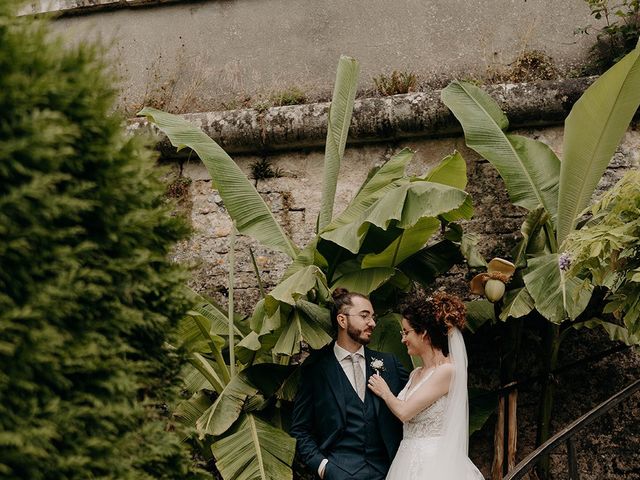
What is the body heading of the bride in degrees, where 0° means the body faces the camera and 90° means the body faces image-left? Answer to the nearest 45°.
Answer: approximately 90°

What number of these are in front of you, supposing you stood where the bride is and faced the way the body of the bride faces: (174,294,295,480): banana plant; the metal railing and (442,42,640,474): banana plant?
1

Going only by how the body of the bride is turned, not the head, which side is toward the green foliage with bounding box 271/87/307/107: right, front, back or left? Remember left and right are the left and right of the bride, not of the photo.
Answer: right

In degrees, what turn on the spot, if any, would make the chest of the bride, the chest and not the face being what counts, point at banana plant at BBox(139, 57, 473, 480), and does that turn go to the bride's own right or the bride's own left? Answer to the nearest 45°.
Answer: approximately 45° to the bride's own right

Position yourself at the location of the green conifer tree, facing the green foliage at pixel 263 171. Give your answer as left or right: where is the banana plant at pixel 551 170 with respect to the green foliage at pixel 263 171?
right

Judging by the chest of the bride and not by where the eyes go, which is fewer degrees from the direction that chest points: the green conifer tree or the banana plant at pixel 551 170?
the green conifer tree

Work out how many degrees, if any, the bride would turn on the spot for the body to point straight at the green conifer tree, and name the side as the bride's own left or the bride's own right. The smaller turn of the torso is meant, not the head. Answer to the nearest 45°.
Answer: approximately 45° to the bride's own left

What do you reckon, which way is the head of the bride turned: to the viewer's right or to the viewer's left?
to the viewer's left

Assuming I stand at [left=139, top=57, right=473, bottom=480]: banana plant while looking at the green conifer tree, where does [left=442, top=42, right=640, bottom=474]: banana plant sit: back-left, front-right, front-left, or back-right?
back-left

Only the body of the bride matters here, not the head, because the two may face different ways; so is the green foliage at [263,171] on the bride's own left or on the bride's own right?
on the bride's own right
